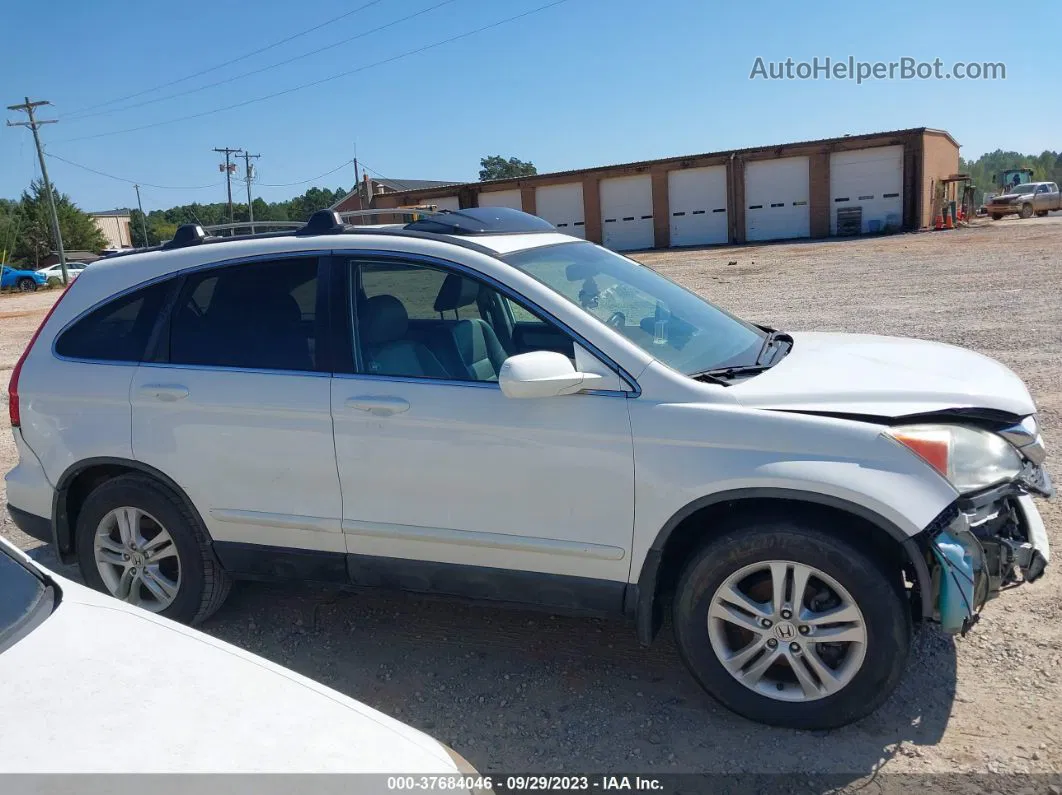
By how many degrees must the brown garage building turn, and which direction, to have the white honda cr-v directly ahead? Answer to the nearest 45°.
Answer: approximately 45° to its left

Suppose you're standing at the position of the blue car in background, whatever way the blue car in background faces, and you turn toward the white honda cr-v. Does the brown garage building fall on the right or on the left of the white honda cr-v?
left

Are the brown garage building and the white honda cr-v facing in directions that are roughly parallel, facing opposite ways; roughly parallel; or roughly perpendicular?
roughly perpendicular

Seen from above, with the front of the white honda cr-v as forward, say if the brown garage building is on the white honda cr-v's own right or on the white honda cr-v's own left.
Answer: on the white honda cr-v's own left

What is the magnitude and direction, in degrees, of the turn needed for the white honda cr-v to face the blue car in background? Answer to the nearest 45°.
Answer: approximately 180°

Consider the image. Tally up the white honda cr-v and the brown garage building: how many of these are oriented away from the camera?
0

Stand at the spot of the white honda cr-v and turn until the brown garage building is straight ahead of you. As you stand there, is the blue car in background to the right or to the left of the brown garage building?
left

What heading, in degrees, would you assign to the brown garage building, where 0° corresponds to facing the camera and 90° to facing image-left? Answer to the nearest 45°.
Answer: approximately 45°

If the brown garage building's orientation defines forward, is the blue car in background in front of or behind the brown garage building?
in front
